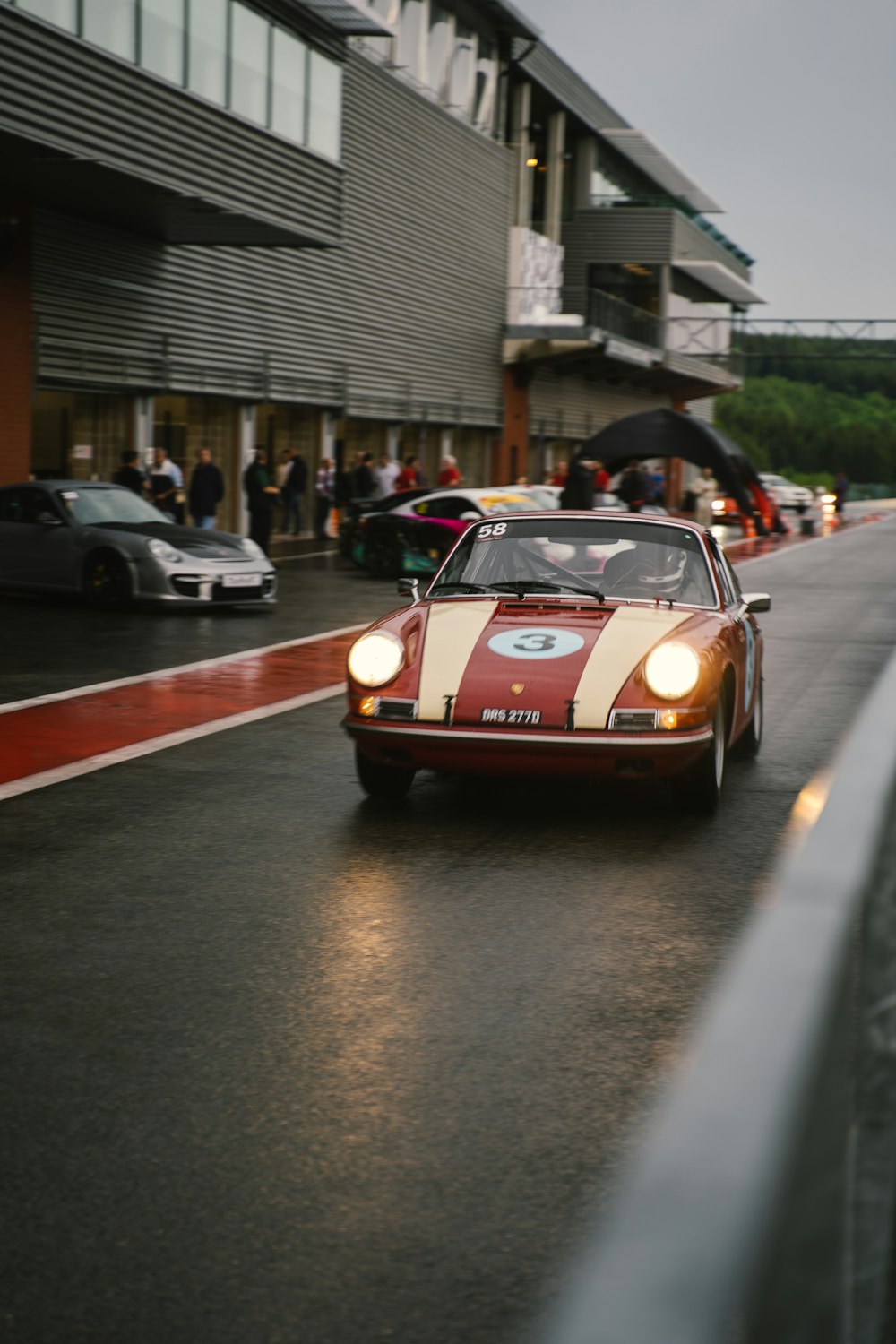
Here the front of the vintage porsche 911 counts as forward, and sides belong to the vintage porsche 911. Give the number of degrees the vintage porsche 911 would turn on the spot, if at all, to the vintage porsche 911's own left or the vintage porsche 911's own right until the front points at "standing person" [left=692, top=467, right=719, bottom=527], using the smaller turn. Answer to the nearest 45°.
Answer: approximately 180°

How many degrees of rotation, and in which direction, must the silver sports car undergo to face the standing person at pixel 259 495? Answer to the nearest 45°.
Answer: approximately 135° to its left

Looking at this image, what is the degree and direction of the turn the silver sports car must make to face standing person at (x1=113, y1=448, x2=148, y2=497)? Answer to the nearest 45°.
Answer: approximately 135° to its left

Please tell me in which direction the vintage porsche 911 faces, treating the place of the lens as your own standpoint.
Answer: facing the viewer

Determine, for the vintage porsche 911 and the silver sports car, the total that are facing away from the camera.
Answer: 0

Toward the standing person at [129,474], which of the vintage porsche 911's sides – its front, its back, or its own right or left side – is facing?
back

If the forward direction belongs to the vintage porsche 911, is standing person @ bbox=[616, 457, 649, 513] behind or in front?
behind

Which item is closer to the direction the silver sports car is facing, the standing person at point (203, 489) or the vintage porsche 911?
the vintage porsche 911

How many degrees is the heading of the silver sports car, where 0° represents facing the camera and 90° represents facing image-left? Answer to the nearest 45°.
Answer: approximately 315°

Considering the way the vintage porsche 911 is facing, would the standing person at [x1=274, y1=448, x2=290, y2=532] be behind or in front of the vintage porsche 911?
behind

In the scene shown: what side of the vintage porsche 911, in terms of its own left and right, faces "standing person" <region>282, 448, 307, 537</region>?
back

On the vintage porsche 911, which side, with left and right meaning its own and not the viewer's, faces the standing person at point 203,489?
back

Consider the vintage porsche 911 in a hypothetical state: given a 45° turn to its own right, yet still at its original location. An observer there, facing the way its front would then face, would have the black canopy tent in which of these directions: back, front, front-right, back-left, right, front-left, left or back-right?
back-right

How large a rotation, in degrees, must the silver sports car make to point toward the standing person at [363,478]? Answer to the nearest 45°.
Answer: approximately 135° to its left
